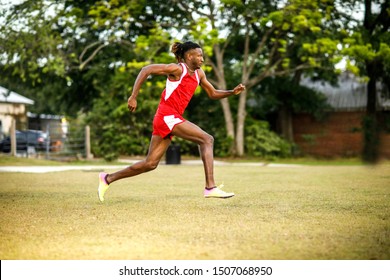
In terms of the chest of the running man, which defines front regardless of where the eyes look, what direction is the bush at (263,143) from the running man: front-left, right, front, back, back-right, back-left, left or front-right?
left

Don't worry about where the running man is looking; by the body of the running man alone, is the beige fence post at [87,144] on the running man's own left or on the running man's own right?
on the running man's own left

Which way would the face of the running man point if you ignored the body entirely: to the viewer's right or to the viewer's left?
to the viewer's right

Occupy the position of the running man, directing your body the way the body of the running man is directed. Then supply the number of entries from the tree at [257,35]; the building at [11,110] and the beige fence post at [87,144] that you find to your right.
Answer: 0

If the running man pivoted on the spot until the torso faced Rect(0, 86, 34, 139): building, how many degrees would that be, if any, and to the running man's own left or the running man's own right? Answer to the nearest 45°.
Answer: approximately 90° to the running man's own left

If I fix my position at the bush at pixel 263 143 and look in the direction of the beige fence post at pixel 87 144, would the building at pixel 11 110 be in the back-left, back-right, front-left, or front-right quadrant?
front-right

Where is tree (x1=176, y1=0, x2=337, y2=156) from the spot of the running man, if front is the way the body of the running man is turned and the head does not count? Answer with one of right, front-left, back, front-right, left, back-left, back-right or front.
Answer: left

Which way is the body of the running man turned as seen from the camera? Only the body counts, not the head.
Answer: to the viewer's right

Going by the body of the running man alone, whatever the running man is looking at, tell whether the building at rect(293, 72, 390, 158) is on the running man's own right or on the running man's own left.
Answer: on the running man's own left
